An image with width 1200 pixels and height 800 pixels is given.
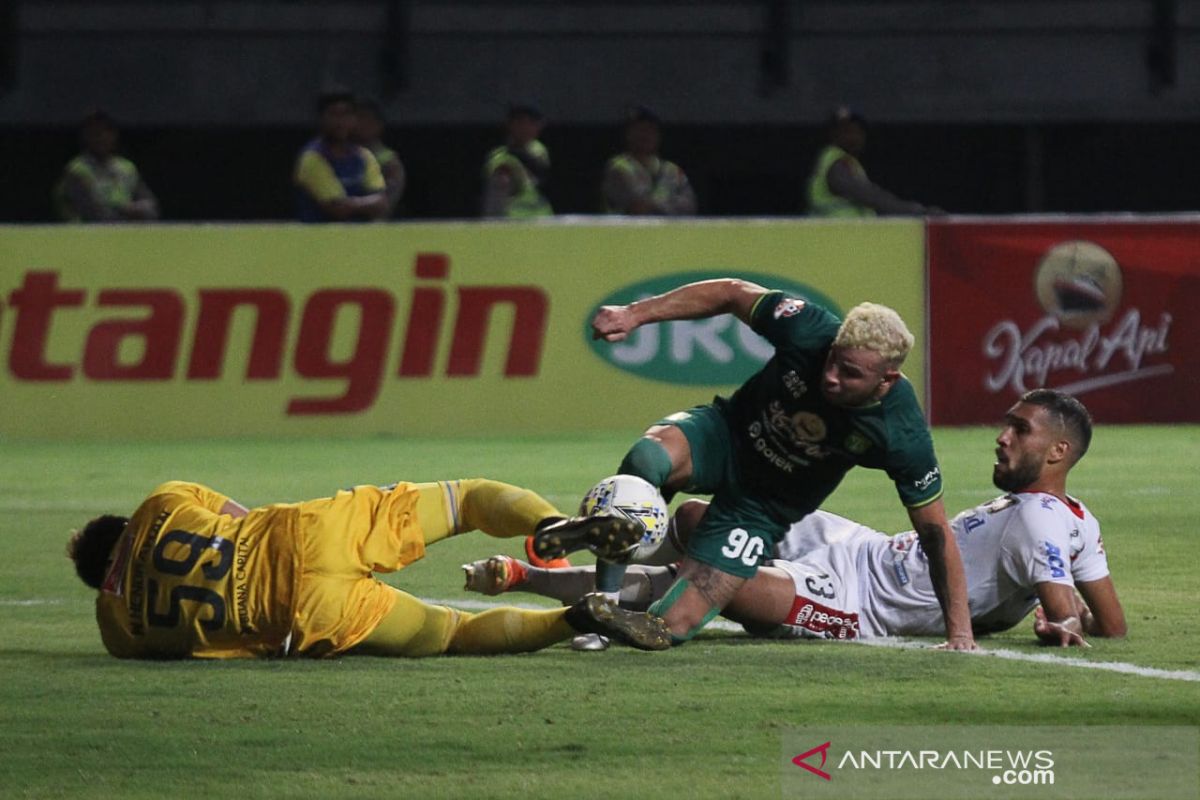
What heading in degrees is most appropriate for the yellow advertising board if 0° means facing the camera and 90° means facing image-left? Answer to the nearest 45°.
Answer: approximately 0°

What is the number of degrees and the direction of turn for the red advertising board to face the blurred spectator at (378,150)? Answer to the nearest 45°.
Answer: approximately 90° to its right

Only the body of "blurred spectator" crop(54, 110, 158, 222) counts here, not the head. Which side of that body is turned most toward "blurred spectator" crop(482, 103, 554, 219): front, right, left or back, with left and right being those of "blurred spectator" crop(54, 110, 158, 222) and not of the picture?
left

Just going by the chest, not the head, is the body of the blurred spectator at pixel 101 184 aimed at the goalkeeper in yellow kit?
yes

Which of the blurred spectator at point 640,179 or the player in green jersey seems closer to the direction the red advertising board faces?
the player in green jersey
